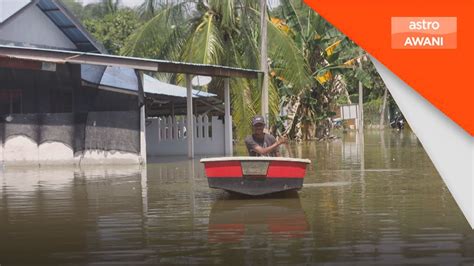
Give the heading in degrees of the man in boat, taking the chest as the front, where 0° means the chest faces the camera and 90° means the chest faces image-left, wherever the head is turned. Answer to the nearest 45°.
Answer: approximately 0°

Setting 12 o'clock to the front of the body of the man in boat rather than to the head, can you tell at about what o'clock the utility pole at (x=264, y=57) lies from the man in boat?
The utility pole is roughly at 6 o'clock from the man in boat.

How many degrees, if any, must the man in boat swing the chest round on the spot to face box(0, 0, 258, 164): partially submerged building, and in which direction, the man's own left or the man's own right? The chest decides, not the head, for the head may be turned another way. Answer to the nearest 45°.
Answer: approximately 135° to the man's own right

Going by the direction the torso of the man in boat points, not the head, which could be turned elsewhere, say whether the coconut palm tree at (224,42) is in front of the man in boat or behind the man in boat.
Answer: behind

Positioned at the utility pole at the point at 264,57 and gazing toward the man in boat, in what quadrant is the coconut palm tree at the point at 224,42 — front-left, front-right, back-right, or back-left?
back-right
